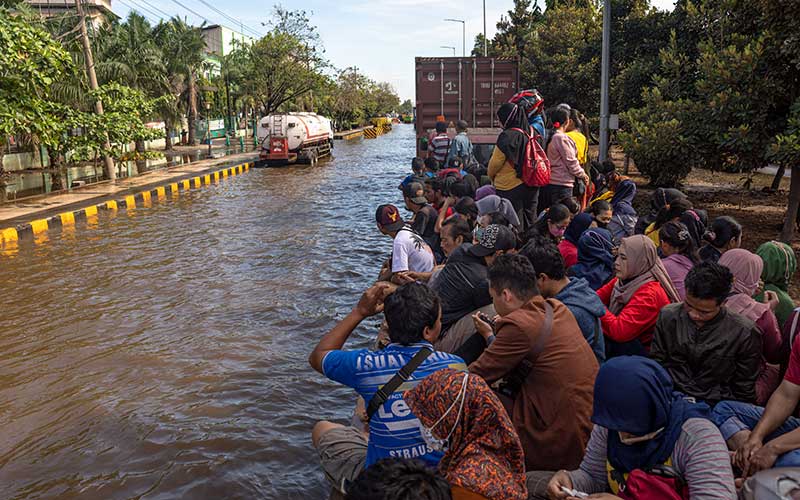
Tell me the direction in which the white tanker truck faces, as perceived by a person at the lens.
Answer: facing away from the viewer and to the right of the viewer

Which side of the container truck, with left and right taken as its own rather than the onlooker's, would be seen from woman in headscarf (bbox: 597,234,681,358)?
back

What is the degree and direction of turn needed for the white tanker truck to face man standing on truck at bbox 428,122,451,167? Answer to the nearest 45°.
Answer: approximately 135° to its right

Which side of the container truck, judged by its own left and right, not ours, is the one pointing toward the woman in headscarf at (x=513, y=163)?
back

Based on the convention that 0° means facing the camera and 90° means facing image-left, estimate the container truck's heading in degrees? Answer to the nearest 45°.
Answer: approximately 180°

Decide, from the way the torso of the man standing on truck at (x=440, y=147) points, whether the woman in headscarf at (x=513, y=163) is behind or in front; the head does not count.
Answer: behind

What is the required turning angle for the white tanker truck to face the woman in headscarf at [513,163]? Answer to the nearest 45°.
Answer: approximately 135° to its right

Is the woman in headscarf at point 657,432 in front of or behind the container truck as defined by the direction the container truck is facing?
behind

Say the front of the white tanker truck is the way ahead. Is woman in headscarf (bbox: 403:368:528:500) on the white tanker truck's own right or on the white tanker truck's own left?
on the white tanker truck's own right

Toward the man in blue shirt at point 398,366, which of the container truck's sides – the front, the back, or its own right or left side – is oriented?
back

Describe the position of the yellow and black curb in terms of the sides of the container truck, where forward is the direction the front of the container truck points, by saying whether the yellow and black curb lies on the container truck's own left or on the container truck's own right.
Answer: on the container truck's own left

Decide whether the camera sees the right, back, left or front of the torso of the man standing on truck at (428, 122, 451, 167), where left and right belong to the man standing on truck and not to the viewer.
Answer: back

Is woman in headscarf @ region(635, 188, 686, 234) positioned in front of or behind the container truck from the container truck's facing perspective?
behind

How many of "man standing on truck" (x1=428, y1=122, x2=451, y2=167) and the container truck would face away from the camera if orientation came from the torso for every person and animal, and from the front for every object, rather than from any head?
2

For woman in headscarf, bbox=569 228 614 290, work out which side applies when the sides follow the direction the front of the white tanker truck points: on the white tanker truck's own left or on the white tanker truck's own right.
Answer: on the white tanker truck's own right

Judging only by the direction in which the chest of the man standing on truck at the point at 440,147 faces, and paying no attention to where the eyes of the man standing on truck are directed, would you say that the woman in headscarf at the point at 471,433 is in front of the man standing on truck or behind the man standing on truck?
behind
